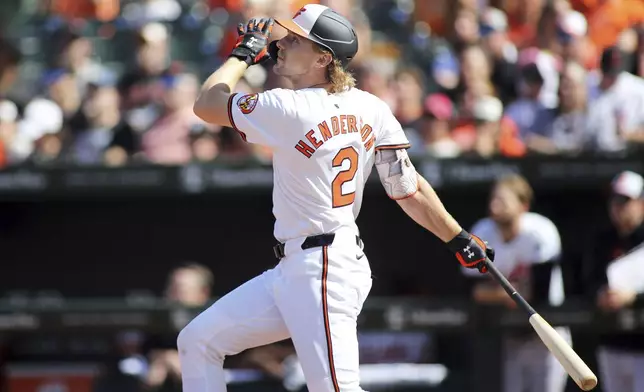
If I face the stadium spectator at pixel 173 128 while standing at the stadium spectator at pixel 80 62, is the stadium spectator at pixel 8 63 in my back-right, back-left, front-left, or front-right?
back-right

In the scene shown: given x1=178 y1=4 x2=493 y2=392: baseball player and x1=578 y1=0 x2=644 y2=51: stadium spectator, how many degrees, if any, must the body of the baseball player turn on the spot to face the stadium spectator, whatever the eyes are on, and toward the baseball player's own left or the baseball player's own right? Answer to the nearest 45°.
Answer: approximately 90° to the baseball player's own right

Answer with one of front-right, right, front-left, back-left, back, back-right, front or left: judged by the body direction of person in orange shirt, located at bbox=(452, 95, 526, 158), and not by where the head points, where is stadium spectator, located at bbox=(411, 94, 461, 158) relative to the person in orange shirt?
right

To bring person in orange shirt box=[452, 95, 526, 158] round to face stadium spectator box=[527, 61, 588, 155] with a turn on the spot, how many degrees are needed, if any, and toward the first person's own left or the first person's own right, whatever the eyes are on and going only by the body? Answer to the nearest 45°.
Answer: approximately 90° to the first person's own left

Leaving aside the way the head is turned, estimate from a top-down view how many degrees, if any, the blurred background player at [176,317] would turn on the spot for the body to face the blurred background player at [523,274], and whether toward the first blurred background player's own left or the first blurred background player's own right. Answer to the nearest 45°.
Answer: approximately 90° to the first blurred background player's own left
